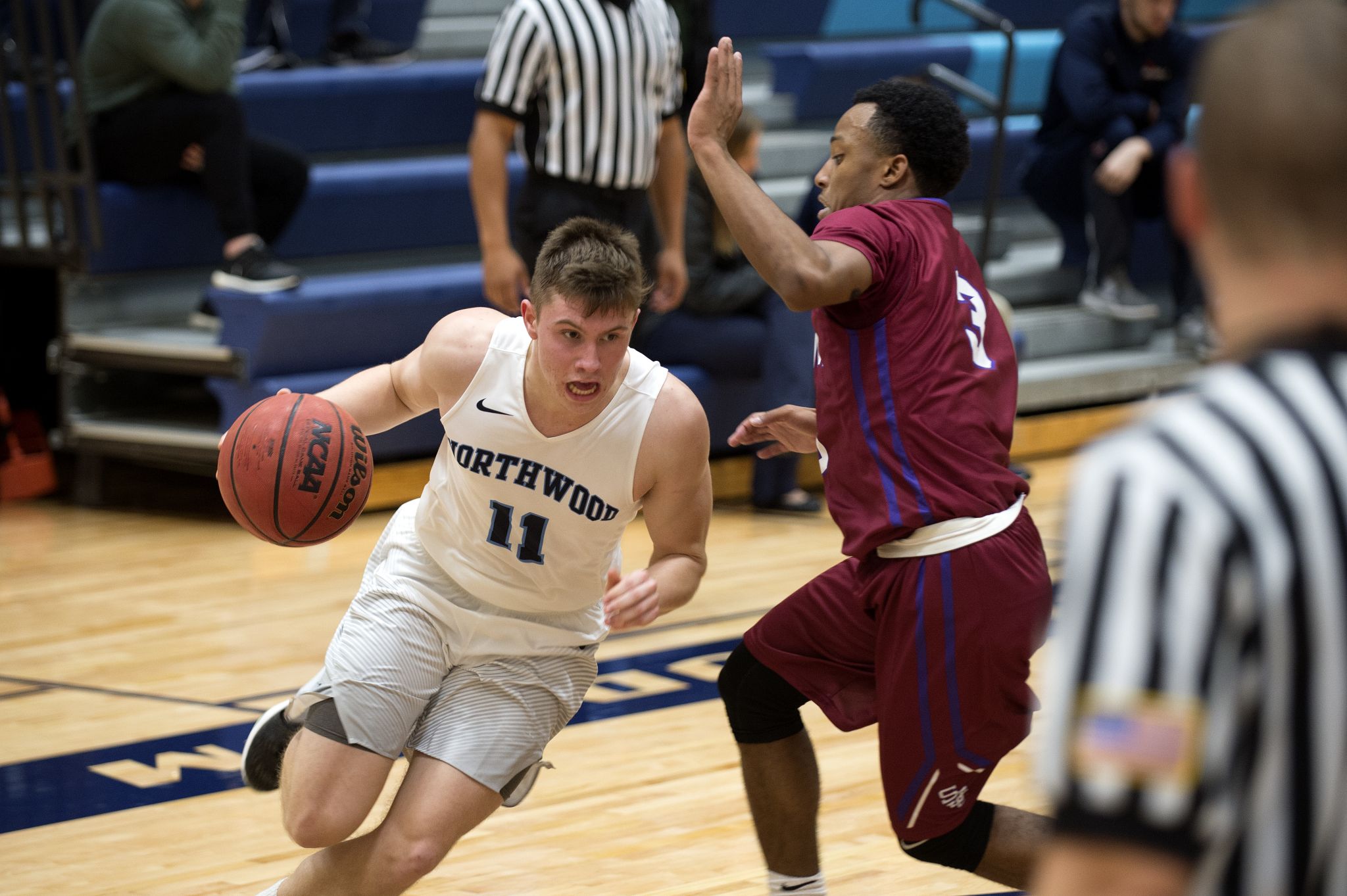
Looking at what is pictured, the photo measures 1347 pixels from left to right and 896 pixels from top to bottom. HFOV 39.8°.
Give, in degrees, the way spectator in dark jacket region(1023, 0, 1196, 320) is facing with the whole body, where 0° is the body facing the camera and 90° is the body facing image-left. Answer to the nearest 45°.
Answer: approximately 315°

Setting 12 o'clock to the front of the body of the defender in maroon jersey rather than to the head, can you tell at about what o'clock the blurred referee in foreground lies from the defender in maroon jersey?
The blurred referee in foreground is roughly at 9 o'clock from the defender in maroon jersey.

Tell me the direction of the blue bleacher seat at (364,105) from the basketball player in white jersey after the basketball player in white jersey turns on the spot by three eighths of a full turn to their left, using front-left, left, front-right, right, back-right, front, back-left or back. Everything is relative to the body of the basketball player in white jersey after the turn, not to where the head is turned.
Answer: front-left

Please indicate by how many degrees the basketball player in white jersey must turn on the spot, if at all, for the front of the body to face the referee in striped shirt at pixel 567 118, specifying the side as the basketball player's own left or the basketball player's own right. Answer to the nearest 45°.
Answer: approximately 180°

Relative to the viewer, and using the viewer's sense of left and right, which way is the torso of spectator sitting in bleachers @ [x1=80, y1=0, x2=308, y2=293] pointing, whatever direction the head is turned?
facing to the right of the viewer

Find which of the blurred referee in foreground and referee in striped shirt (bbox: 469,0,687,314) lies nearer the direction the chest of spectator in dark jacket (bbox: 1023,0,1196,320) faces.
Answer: the blurred referee in foreground

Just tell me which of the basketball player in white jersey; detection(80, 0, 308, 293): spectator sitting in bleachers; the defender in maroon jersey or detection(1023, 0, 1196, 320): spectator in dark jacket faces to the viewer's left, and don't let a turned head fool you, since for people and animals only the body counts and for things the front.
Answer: the defender in maroon jersey

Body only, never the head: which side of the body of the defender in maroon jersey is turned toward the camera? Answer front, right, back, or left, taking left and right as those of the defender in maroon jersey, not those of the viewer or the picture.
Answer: left

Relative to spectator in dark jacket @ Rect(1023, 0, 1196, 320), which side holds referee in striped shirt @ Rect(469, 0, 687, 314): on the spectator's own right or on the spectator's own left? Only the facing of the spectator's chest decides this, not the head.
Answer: on the spectator's own right
